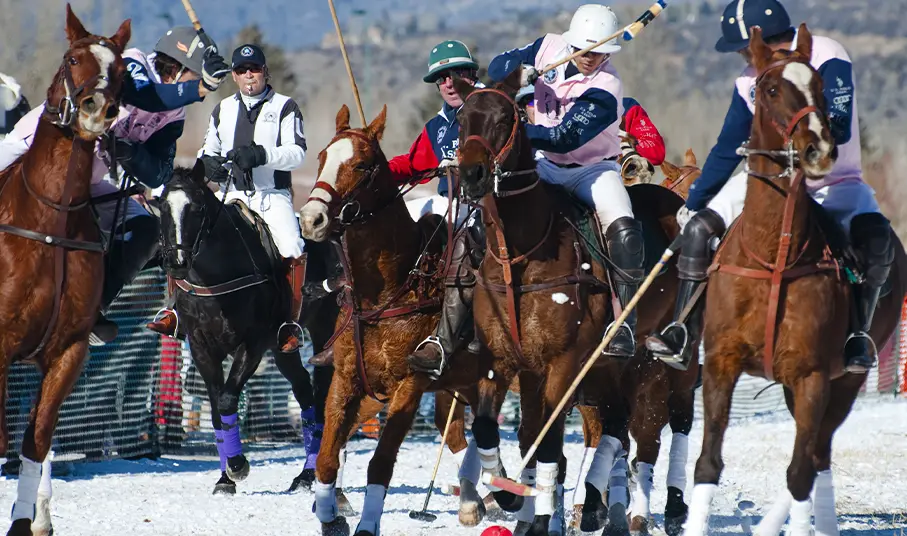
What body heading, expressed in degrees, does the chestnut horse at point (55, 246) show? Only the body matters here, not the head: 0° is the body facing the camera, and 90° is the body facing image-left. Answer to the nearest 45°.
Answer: approximately 315°

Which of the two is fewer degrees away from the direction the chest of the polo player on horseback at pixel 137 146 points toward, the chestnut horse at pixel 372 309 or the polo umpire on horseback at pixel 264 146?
the chestnut horse

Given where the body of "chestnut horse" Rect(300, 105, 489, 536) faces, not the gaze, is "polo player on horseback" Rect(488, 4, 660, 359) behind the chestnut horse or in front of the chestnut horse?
behind

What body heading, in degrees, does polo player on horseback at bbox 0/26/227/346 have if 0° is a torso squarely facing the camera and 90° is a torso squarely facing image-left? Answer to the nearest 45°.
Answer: approximately 315°

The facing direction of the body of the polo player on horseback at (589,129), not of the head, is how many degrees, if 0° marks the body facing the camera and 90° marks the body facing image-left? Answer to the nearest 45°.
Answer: approximately 45°

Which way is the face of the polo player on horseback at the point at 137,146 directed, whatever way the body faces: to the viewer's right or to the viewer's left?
to the viewer's right

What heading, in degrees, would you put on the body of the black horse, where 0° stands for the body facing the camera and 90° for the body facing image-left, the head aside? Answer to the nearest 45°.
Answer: approximately 45°

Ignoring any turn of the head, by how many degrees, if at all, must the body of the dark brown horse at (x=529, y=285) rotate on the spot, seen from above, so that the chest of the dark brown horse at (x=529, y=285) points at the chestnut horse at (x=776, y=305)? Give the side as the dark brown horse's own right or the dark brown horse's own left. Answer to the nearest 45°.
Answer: approximately 90° to the dark brown horse's own left
